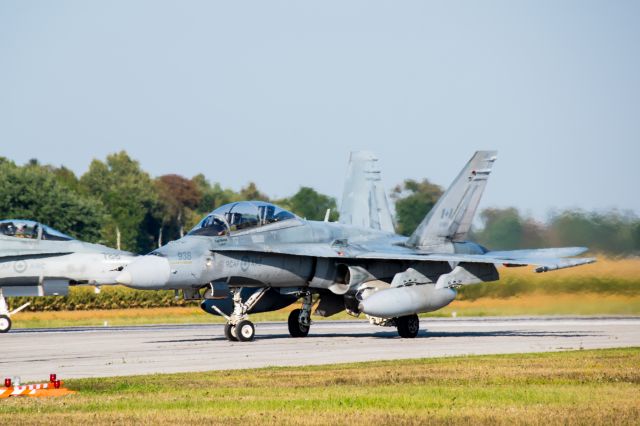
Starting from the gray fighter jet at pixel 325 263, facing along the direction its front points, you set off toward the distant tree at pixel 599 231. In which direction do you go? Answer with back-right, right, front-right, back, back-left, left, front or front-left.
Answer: back

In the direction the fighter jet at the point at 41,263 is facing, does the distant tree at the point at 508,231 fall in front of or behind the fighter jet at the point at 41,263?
in front

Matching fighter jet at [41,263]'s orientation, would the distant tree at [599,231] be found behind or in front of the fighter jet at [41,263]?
in front

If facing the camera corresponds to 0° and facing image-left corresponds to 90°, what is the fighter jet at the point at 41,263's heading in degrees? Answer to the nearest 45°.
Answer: approximately 270°

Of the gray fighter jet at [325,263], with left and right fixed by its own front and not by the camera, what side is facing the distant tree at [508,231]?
back

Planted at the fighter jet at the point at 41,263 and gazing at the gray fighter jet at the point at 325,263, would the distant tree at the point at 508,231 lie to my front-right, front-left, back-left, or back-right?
front-left

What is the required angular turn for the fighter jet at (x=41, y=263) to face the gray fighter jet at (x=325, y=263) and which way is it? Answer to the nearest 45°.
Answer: approximately 45° to its right

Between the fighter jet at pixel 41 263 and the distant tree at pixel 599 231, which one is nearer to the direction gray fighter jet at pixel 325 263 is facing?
the fighter jet

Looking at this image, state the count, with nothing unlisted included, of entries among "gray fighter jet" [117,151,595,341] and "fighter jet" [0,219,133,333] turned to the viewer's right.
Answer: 1

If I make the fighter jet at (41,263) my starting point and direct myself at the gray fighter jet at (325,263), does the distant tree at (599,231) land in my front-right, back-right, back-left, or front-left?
front-left
